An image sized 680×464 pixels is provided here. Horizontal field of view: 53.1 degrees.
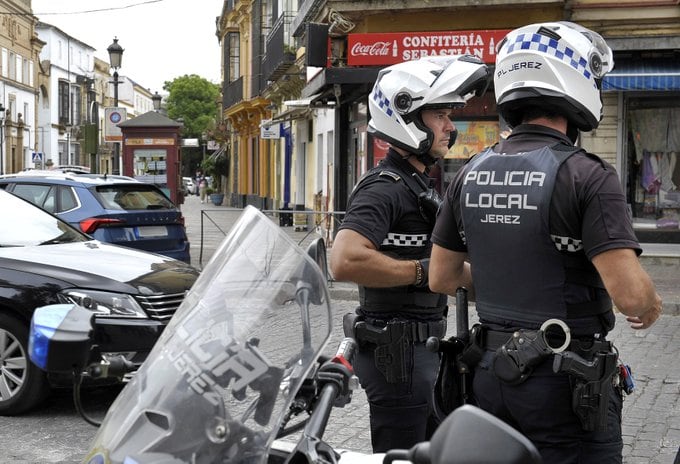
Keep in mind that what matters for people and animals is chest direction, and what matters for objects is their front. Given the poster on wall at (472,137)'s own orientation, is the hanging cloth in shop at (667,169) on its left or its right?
on its left

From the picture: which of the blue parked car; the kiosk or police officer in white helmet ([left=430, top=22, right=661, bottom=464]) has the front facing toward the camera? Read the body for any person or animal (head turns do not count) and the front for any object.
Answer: the kiosk

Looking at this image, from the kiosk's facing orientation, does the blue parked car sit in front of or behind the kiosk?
in front

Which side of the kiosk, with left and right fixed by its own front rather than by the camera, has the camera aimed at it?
front

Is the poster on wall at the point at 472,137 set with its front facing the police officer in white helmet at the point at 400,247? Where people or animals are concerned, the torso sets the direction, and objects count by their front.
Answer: yes

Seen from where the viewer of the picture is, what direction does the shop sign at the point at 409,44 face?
facing the viewer

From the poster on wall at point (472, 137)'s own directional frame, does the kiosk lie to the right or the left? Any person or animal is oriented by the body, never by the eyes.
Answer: on its right

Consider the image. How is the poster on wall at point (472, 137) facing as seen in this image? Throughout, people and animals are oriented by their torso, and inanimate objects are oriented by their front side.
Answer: toward the camera

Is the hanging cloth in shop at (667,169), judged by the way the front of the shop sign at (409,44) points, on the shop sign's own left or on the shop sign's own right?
on the shop sign's own left

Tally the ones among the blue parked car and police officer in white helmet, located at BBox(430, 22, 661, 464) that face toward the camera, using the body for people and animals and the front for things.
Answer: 0

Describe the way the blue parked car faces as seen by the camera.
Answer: facing away from the viewer and to the left of the viewer

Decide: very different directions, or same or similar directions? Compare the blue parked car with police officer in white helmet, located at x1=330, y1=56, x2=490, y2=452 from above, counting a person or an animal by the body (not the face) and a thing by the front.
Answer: very different directions
